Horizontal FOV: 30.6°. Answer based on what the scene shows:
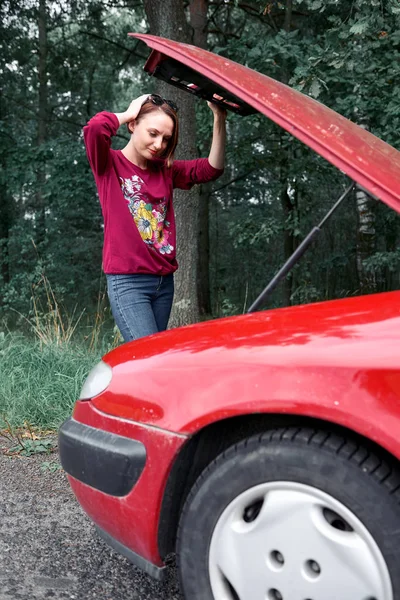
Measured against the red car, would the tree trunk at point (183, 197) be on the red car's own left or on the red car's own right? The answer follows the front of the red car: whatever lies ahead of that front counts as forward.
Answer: on the red car's own right

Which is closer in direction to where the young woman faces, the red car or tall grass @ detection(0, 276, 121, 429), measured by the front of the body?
the red car

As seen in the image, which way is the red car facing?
to the viewer's left

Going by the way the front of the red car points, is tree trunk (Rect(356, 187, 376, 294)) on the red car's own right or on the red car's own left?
on the red car's own right

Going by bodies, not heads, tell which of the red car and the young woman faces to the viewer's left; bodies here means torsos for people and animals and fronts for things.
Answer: the red car

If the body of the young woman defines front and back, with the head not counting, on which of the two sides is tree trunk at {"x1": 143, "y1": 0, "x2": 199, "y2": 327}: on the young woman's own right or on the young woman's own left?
on the young woman's own left

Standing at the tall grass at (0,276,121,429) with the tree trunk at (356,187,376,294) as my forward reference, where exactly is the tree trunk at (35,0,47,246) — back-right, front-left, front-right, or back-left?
front-left

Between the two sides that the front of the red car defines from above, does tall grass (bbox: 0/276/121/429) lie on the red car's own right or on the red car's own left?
on the red car's own right

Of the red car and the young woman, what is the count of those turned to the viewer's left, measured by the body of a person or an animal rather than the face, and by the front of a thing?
1

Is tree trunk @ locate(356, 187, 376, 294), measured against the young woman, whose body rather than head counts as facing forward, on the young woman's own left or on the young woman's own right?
on the young woman's own left

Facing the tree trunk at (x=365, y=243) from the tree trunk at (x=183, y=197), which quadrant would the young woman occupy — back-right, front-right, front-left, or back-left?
back-right

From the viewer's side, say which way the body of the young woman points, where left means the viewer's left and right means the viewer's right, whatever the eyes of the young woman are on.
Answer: facing the viewer and to the right of the viewer

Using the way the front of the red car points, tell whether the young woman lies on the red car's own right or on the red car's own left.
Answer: on the red car's own right
